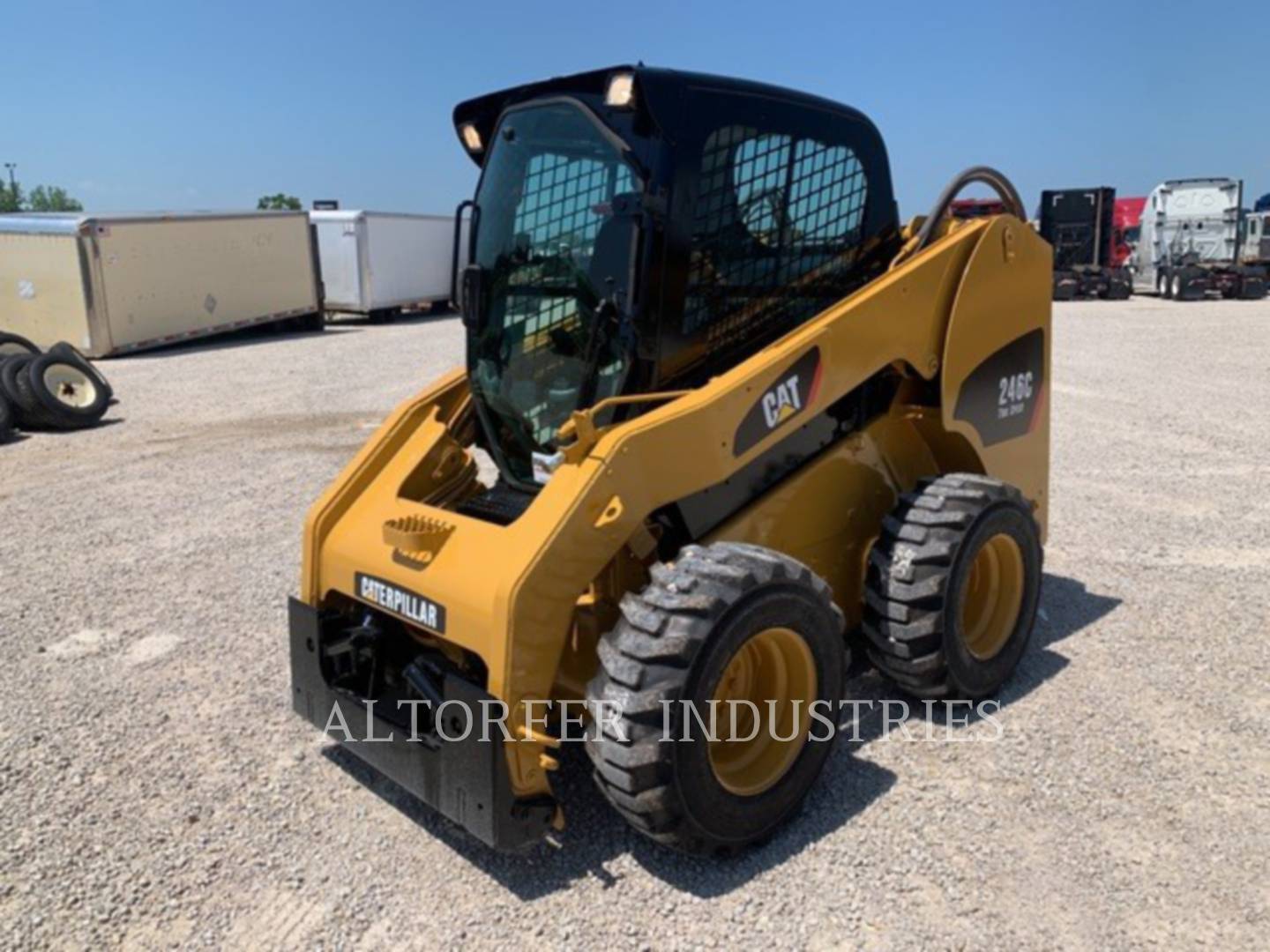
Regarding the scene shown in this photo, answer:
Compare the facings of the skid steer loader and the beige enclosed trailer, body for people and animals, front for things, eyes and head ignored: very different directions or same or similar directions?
same or similar directions

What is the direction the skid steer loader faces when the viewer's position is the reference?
facing the viewer and to the left of the viewer

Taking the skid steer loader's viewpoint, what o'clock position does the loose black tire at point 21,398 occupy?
The loose black tire is roughly at 3 o'clock from the skid steer loader.

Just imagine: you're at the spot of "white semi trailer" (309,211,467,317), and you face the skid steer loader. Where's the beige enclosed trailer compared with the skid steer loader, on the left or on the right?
right

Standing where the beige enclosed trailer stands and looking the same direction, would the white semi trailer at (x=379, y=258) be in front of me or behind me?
behind

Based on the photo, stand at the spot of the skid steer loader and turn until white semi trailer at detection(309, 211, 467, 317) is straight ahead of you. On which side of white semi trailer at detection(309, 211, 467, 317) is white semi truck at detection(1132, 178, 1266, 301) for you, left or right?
right

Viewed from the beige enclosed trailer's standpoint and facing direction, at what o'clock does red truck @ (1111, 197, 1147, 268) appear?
The red truck is roughly at 7 o'clock from the beige enclosed trailer.

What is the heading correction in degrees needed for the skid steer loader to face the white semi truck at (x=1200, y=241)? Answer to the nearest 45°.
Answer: approximately 180°

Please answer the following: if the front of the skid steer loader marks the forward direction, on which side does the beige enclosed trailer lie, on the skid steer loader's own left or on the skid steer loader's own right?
on the skid steer loader's own right

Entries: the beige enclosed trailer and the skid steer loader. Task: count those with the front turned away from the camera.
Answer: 0
